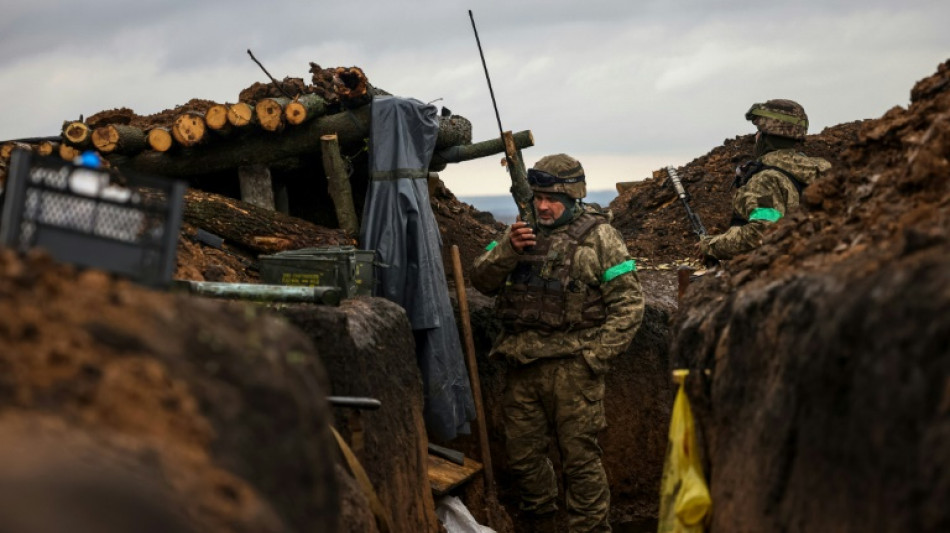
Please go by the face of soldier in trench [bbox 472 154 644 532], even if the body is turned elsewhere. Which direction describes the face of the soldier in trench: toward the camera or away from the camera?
toward the camera

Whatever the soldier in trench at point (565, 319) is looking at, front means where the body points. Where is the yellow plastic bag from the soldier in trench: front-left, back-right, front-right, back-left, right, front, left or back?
front-left

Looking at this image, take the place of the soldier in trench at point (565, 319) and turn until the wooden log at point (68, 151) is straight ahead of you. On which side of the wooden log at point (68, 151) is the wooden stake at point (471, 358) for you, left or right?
right

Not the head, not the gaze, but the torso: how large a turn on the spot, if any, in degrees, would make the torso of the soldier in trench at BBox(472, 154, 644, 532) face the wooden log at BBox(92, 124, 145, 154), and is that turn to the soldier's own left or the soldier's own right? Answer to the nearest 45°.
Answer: approximately 45° to the soldier's own right

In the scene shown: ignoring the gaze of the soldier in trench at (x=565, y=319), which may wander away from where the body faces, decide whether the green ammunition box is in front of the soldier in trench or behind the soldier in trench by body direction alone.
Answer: in front

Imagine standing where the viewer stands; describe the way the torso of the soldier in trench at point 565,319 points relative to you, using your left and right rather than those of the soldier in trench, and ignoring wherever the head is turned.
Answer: facing the viewer and to the left of the viewer

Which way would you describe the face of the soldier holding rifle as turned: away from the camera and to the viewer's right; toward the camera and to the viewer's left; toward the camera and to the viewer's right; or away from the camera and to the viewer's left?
away from the camera and to the viewer's left

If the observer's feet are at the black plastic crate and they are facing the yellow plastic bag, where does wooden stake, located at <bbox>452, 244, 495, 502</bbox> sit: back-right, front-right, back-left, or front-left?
front-left

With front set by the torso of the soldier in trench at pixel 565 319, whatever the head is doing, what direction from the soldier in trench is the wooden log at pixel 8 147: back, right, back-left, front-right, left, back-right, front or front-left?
front-right

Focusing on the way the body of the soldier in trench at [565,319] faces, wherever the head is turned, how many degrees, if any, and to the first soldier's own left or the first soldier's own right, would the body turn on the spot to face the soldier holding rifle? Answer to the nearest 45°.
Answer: approximately 135° to the first soldier's own left

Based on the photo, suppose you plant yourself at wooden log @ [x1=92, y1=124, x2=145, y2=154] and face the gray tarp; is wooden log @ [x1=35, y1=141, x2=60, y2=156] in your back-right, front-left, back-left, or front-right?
back-right

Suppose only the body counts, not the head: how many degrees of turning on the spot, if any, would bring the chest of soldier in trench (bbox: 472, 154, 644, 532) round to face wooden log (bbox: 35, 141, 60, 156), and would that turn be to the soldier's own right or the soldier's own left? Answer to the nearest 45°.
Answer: approximately 45° to the soldier's own right

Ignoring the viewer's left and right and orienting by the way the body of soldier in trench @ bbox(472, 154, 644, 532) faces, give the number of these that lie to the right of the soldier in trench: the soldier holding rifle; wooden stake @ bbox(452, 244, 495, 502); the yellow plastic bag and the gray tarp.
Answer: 2

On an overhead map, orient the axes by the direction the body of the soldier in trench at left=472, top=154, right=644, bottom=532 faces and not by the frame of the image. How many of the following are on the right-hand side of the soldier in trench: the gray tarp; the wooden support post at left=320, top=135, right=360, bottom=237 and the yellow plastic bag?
2

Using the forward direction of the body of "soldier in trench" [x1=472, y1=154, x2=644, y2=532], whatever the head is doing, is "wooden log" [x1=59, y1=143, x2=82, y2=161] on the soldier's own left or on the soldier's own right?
on the soldier's own right

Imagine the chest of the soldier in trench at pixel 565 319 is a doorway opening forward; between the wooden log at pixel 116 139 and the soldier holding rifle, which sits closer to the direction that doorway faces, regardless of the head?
the wooden log

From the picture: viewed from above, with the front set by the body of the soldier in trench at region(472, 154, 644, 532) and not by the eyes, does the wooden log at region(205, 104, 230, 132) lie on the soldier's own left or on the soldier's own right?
on the soldier's own right
